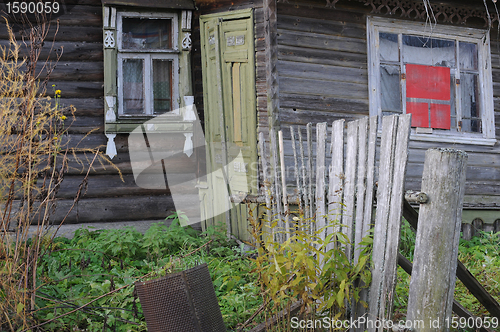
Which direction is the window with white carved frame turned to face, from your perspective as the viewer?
facing the viewer

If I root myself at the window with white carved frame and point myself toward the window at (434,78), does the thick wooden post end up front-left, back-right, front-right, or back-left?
front-right

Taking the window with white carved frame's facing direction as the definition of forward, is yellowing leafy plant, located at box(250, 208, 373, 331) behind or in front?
in front

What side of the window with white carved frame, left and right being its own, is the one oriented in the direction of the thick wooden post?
front

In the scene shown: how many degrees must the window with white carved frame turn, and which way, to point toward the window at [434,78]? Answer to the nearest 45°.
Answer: approximately 90° to its left

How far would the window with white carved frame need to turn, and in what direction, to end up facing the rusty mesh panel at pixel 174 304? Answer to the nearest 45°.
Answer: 0° — it already faces it
